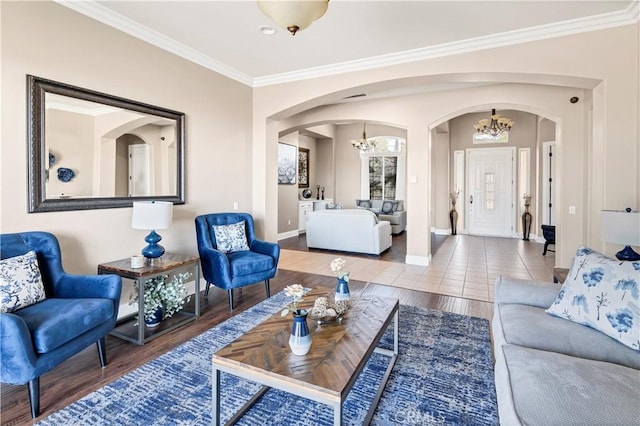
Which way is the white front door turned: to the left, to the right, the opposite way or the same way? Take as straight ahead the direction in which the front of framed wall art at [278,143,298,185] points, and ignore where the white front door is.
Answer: to the right

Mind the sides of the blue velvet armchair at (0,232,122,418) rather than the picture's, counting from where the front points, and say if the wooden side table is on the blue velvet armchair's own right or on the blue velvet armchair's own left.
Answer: on the blue velvet armchair's own left

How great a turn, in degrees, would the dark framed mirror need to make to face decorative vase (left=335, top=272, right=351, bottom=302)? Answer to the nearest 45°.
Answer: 0° — it already faces it

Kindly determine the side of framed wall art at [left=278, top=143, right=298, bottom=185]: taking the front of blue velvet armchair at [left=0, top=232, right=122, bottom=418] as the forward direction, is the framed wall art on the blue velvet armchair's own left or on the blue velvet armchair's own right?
on the blue velvet armchair's own left

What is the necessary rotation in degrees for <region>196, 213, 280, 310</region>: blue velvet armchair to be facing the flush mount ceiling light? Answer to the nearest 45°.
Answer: approximately 45° to its right

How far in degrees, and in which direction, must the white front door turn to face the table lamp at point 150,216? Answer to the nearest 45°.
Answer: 0° — it already faces it

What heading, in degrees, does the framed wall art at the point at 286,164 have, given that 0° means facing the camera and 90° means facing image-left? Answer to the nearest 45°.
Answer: approximately 315°

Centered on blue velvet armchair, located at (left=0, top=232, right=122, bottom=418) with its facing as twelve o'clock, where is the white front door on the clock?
The white front door is roughly at 10 o'clock from the blue velvet armchair.

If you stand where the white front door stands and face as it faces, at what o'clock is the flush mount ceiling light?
The flush mount ceiling light is roughly at 12 o'clock from the white front door.

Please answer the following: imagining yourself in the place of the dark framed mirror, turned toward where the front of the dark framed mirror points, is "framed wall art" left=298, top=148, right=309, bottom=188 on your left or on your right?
on your left
